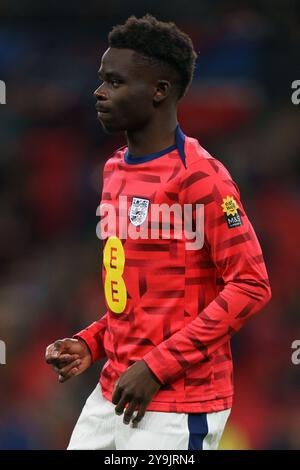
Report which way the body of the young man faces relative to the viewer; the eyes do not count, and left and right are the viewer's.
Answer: facing the viewer and to the left of the viewer

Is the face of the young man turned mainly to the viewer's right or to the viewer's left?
to the viewer's left
